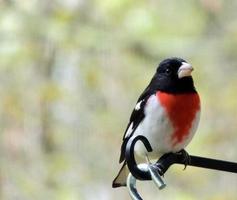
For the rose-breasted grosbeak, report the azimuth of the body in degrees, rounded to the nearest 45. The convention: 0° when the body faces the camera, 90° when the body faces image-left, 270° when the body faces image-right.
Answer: approximately 315°
